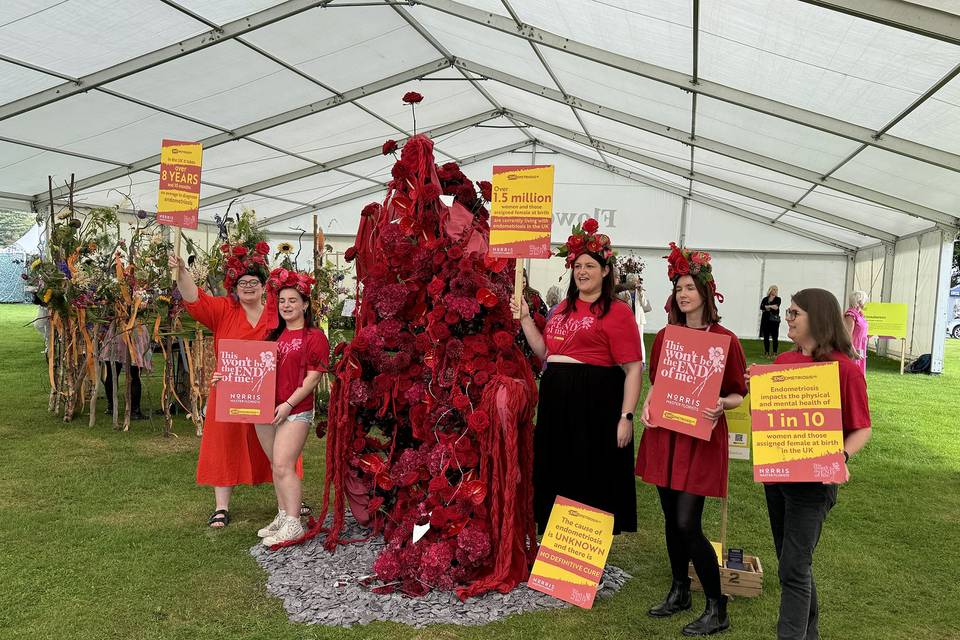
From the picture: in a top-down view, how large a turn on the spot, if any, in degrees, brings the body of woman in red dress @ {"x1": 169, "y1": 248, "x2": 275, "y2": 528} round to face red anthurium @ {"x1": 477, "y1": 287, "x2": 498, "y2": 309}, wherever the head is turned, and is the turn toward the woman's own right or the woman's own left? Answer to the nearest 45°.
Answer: approximately 45° to the woman's own left

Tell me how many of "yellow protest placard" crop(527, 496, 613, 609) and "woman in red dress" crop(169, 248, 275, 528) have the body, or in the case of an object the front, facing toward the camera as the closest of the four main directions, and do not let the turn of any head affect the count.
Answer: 2

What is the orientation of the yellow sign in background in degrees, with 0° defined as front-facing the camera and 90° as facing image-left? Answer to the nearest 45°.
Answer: approximately 0°

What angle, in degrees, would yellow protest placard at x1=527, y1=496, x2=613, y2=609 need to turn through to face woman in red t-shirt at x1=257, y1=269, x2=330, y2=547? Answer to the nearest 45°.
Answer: approximately 90° to its right

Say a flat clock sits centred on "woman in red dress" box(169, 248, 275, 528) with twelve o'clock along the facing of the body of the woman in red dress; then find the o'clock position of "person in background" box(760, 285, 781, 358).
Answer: The person in background is roughly at 8 o'clock from the woman in red dress.

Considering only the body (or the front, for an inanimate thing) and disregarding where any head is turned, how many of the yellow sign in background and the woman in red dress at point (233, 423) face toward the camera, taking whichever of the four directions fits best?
2

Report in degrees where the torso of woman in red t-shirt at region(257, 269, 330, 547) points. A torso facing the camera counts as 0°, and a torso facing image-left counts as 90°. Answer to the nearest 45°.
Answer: approximately 45°

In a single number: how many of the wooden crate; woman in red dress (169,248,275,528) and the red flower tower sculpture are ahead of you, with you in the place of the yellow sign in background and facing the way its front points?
3

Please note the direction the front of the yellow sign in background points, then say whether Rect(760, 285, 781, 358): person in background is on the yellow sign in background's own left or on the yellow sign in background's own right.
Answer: on the yellow sign in background's own right
